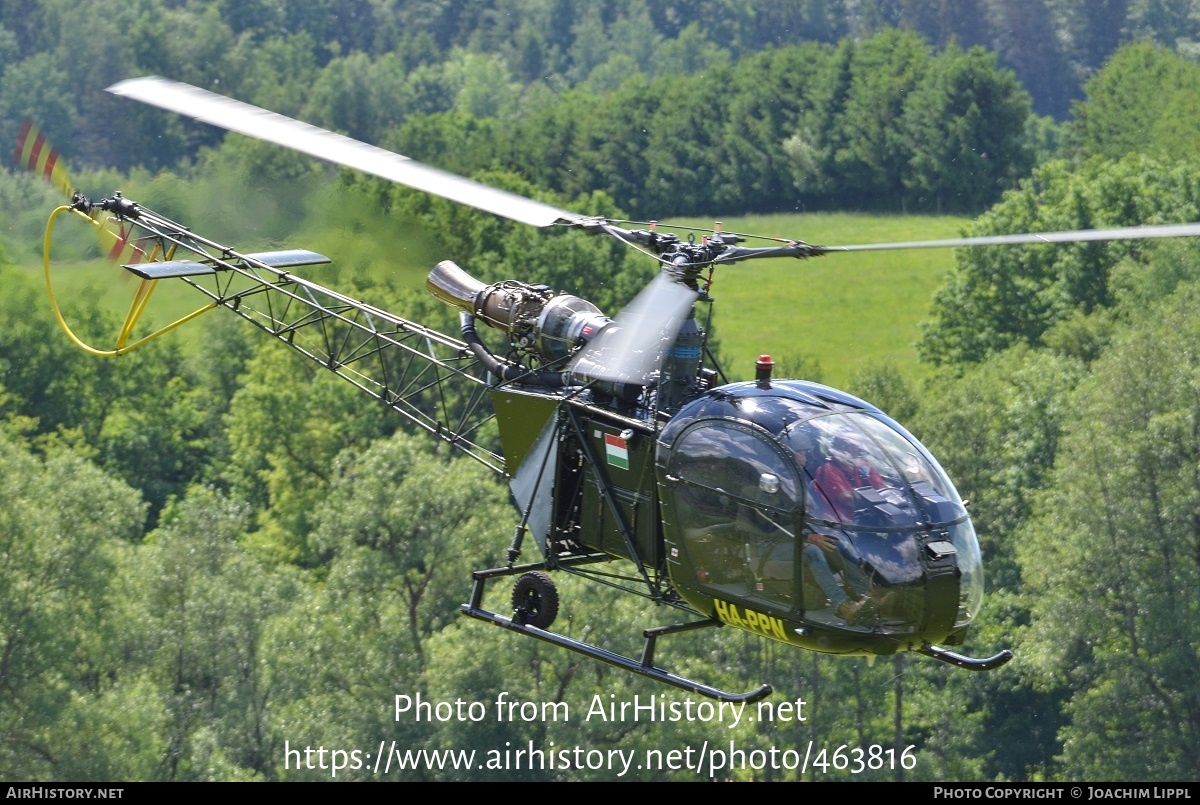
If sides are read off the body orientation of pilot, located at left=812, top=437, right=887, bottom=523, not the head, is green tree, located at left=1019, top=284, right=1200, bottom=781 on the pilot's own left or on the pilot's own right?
on the pilot's own left

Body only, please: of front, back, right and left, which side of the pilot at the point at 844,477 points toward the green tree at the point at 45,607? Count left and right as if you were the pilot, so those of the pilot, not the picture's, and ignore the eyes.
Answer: back

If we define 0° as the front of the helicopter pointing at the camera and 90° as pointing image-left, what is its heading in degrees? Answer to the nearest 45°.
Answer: approximately 315°

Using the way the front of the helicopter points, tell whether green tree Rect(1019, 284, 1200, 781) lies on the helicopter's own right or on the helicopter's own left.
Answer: on the helicopter's own left

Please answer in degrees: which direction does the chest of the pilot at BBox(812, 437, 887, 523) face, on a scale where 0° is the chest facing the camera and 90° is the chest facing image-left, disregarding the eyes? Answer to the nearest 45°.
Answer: approximately 315°

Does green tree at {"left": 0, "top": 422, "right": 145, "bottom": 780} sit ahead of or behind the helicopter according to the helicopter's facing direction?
behind
